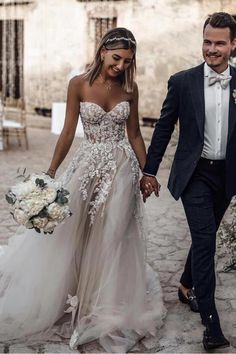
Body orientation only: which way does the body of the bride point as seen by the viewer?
toward the camera

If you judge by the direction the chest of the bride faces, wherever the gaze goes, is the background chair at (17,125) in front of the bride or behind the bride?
behind

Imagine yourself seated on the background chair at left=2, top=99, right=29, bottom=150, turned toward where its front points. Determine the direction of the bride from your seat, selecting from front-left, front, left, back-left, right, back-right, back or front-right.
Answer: left

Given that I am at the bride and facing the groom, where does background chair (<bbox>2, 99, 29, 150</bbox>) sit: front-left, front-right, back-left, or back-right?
back-left

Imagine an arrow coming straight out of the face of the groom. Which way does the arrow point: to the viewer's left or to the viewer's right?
to the viewer's left
